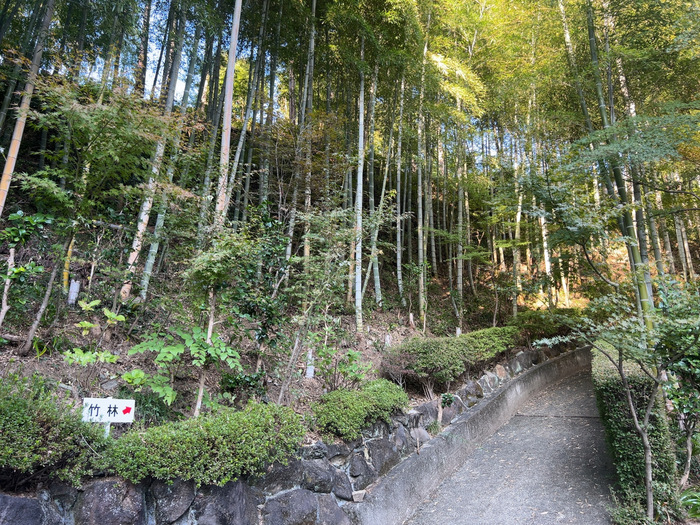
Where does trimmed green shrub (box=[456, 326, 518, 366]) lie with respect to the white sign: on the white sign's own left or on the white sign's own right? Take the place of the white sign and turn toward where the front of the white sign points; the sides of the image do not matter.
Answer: on the white sign's own left

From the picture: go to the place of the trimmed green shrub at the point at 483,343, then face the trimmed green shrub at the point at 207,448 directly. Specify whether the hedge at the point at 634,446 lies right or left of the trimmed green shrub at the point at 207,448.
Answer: left

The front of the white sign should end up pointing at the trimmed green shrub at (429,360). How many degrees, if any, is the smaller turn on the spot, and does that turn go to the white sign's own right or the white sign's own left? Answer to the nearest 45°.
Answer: approximately 90° to the white sign's own left

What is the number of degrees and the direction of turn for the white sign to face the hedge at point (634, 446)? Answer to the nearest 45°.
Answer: approximately 90° to its left

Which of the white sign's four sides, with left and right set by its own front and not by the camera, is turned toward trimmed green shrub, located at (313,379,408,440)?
left

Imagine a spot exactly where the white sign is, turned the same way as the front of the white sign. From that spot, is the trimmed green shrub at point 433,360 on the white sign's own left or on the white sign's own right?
on the white sign's own left

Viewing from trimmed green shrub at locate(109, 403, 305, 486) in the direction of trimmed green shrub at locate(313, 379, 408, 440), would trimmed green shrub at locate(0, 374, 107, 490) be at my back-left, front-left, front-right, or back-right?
back-left

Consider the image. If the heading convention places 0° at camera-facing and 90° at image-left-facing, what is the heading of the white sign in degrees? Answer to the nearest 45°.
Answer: approximately 0°
